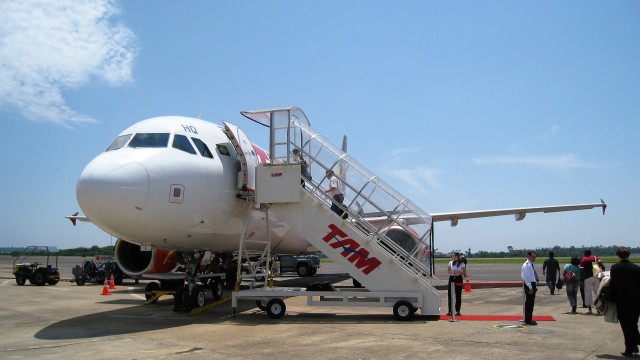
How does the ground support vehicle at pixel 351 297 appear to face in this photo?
to the viewer's left

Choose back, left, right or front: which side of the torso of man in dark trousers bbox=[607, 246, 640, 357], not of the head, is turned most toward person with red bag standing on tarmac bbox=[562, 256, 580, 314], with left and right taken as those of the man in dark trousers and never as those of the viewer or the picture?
front

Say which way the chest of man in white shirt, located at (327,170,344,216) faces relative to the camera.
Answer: to the viewer's left

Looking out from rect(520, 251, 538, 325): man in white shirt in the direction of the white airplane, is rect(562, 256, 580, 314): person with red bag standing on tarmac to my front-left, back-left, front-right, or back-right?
front-right

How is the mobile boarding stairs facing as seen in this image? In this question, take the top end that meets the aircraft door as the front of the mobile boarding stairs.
to the viewer's left

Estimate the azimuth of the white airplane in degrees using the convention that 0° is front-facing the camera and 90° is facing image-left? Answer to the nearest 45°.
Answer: approximately 45°

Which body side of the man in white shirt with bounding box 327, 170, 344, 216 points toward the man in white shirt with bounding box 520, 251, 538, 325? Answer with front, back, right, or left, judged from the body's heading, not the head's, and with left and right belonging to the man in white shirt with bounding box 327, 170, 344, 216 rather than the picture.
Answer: back

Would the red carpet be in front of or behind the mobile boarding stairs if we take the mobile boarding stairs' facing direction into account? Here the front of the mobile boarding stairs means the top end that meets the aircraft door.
behind
